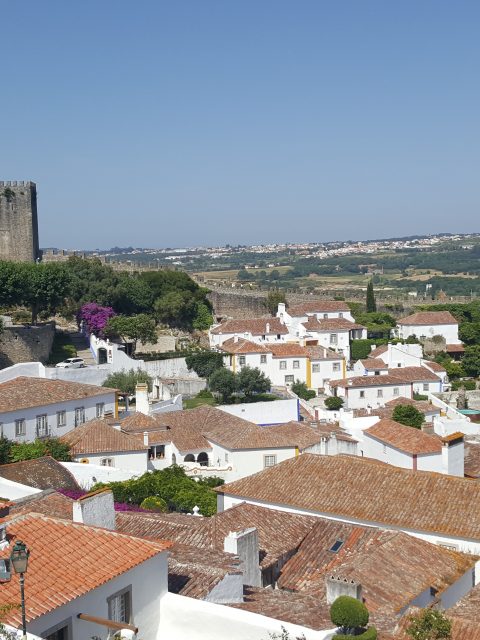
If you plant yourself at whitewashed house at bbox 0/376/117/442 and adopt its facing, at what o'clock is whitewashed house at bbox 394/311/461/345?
whitewashed house at bbox 394/311/461/345 is roughly at 9 o'clock from whitewashed house at bbox 0/376/117/442.

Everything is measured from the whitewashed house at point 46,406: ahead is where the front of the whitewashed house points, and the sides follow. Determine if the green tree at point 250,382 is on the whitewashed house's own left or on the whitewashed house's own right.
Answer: on the whitewashed house's own left

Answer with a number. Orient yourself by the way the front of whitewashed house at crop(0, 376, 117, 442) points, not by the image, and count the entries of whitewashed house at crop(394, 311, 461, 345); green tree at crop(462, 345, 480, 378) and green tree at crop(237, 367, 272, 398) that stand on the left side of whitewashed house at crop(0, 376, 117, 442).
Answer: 3

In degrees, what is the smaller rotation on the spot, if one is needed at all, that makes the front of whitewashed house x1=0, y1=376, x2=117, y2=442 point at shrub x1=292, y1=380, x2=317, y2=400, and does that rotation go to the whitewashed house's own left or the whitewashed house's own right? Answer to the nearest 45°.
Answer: approximately 90° to the whitewashed house's own left

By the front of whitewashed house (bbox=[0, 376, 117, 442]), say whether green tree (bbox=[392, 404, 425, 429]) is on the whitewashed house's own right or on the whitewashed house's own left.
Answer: on the whitewashed house's own left

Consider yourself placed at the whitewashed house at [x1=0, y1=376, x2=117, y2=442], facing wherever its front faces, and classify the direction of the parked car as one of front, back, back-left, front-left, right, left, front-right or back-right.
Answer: back-left

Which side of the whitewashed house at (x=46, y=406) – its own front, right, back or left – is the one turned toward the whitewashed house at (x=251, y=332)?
left

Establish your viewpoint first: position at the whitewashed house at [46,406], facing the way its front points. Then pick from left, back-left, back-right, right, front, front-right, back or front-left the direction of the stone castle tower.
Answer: back-left

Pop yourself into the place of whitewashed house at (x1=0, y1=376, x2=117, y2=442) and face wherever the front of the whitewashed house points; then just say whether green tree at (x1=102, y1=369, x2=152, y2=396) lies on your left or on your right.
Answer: on your left

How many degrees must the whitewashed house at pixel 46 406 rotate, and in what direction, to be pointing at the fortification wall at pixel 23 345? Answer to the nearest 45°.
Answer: approximately 135° to its left

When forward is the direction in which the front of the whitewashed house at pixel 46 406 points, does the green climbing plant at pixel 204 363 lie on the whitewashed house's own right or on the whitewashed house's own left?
on the whitewashed house's own left

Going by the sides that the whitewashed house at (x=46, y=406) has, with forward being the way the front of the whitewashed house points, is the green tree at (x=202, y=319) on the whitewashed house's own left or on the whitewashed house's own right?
on the whitewashed house's own left

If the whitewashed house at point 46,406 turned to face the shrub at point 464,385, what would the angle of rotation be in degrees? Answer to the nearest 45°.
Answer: approximately 90° to its left

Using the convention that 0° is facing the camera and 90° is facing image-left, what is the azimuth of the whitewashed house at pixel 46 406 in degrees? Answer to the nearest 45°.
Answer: approximately 315°
